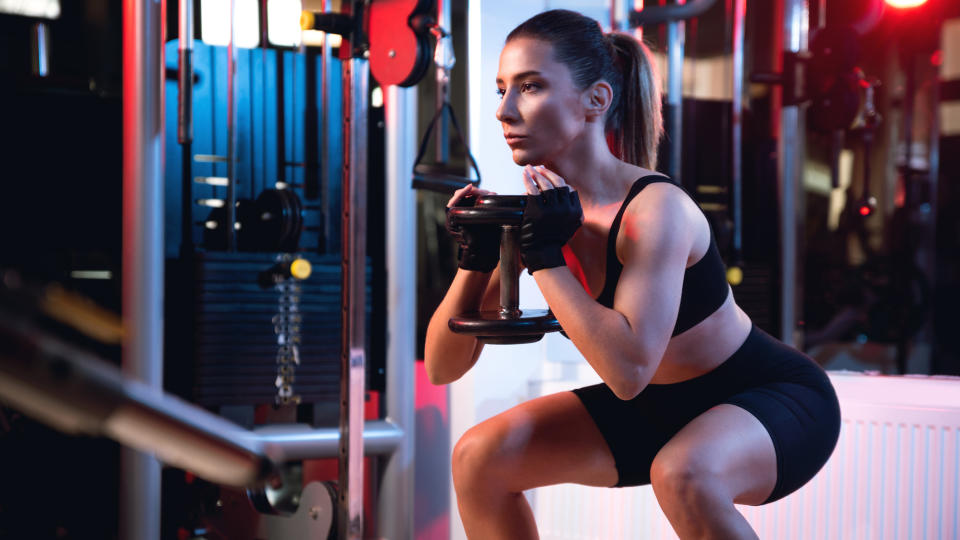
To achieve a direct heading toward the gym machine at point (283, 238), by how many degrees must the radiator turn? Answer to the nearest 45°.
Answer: approximately 90° to its right

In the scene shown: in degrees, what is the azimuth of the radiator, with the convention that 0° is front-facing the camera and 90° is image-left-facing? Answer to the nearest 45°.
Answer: approximately 0°

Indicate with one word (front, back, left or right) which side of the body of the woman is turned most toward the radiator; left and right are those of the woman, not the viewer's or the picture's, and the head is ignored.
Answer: back

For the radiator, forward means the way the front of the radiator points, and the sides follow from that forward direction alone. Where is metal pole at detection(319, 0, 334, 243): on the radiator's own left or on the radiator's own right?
on the radiator's own right

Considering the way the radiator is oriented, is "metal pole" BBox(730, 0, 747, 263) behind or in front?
behind

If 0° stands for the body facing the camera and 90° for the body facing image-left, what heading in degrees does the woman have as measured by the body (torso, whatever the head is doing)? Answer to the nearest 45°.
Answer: approximately 45°

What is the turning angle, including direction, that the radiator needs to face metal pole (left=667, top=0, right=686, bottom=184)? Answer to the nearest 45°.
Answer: approximately 135° to its right

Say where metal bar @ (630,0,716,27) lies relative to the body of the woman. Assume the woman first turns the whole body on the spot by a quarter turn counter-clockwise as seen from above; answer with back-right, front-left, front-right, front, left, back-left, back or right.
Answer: back-left
